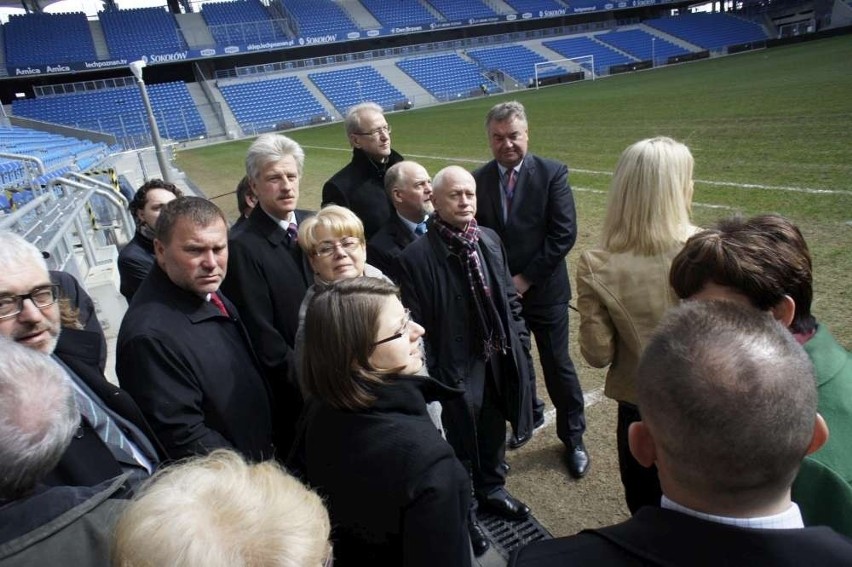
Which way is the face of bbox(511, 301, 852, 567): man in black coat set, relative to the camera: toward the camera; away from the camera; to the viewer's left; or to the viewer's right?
away from the camera

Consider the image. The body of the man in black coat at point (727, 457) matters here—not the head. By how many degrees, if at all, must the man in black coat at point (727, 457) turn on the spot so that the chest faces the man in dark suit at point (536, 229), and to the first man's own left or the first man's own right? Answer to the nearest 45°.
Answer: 0° — they already face them

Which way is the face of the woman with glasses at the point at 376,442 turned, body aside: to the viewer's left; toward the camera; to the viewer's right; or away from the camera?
to the viewer's right

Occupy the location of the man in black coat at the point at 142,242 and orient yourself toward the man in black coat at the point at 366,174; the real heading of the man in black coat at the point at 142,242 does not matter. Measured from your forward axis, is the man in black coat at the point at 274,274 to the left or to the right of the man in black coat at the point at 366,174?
right

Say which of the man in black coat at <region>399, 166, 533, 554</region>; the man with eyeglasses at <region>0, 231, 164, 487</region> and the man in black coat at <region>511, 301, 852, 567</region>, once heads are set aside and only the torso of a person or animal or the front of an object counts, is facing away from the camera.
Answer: the man in black coat at <region>511, 301, 852, 567</region>

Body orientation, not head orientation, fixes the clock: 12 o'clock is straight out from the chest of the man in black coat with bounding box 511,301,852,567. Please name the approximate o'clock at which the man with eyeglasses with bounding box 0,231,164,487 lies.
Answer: The man with eyeglasses is roughly at 9 o'clock from the man in black coat.

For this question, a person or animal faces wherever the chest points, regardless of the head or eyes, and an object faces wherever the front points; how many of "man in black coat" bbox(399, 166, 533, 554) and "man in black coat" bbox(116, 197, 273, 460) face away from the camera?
0

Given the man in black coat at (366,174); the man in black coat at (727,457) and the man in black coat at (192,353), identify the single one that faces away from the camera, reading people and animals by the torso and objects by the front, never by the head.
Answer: the man in black coat at (727,457)

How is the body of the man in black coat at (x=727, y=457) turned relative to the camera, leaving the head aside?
away from the camera
